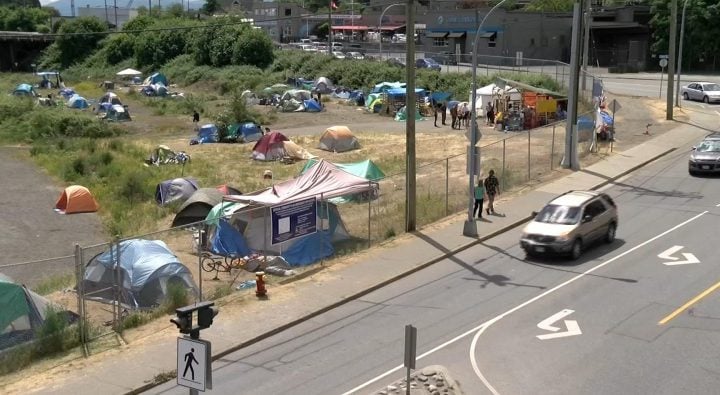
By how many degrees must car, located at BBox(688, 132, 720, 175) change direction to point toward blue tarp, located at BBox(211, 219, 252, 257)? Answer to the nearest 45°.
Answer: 0° — it already faces it

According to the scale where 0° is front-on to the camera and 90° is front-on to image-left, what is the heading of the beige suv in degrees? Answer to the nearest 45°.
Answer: approximately 45°

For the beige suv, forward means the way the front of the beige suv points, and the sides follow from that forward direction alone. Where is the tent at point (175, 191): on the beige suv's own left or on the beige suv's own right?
on the beige suv's own right

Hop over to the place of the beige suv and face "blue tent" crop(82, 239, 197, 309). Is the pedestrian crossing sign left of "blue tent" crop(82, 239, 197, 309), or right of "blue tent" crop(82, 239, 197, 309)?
left

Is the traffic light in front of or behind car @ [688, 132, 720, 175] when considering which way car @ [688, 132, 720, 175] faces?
in front

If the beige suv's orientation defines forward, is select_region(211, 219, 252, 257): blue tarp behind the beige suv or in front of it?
in front

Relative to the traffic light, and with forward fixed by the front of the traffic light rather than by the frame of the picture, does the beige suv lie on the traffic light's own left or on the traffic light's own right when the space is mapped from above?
on the traffic light's own left

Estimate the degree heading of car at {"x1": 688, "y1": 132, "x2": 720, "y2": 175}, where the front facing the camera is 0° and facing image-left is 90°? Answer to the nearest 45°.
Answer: approximately 45°
